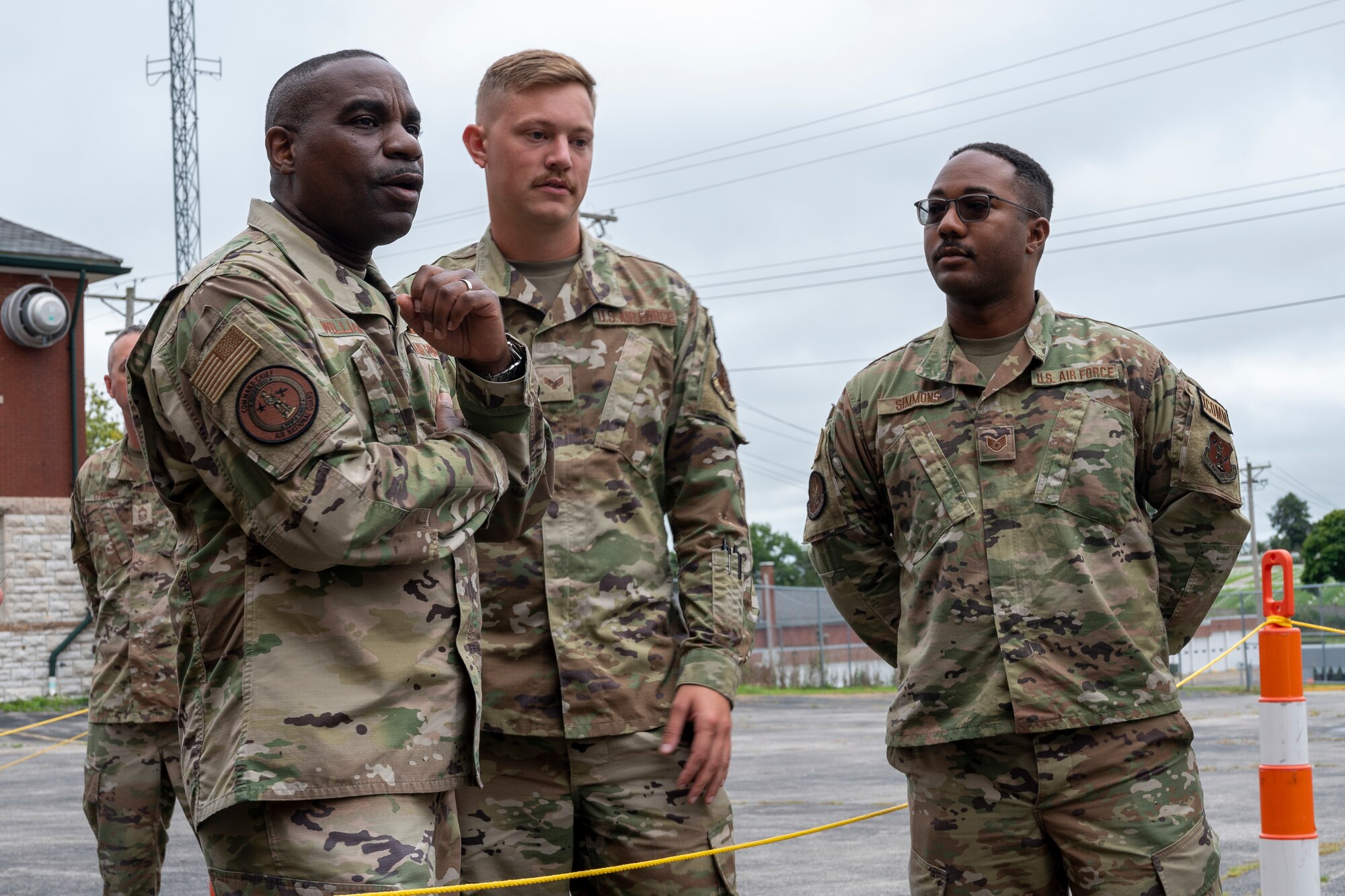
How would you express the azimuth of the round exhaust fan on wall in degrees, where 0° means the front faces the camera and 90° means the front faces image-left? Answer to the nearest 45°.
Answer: approximately 315°

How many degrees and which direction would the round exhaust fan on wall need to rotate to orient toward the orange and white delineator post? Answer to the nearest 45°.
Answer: approximately 45° to its right

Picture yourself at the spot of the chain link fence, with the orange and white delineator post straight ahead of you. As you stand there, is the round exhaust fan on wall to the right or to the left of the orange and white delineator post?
right
